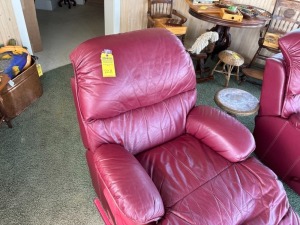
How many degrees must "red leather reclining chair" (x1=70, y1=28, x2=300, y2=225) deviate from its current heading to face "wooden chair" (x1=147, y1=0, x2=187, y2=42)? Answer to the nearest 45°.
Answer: approximately 135° to its left

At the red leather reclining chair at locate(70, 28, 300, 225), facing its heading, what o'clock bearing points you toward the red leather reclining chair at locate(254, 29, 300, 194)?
the red leather reclining chair at locate(254, 29, 300, 194) is roughly at 9 o'clock from the red leather reclining chair at locate(70, 28, 300, 225).

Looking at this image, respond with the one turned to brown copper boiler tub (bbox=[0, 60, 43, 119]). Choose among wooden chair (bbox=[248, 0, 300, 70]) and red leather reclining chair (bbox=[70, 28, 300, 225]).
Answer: the wooden chair

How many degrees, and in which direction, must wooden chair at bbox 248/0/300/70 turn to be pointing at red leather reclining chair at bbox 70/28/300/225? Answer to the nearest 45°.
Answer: approximately 45° to its left

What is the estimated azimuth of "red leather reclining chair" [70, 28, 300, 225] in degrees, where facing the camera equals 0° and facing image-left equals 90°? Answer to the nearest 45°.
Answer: approximately 315°

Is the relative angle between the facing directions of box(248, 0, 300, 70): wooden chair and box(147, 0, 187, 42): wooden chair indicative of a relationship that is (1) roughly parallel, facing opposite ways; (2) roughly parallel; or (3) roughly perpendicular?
roughly perpendicular

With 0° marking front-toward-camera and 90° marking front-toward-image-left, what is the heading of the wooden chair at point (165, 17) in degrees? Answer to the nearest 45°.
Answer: approximately 315°

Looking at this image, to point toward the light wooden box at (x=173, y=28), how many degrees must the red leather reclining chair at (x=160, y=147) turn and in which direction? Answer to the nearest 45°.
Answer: approximately 135° to its left

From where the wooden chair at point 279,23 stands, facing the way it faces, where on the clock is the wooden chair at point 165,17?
the wooden chair at point 165,17 is roughly at 1 o'clock from the wooden chair at point 279,23.

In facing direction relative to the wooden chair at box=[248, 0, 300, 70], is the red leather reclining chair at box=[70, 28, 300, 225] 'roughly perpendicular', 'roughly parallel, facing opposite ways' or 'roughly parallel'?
roughly perpendicular

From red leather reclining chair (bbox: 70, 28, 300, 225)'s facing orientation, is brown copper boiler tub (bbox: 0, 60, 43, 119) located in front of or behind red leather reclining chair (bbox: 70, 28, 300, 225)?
behind
